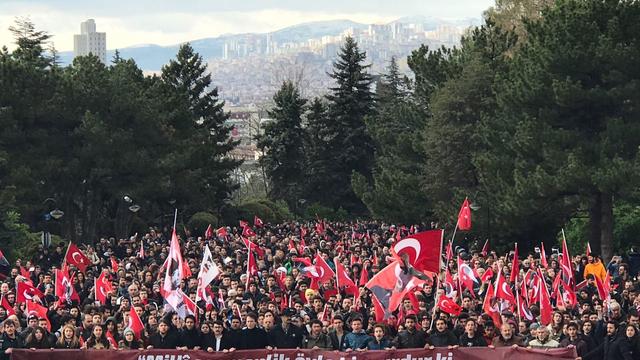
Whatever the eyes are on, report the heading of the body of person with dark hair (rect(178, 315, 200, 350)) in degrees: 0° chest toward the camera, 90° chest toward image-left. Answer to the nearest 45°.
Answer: approximately 0°

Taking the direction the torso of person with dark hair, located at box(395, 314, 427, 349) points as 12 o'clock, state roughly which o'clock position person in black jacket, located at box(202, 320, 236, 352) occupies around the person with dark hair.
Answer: The person in black jacket is roughly at 3 o'clock from the person with dark hair.

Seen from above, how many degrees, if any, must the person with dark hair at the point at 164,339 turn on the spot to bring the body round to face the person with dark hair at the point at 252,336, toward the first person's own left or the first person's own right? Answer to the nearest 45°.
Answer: approximately 90° to the first person's own left

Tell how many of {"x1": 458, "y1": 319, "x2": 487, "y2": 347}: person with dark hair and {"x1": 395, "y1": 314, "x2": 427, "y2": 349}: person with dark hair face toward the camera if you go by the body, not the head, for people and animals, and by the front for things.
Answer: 2

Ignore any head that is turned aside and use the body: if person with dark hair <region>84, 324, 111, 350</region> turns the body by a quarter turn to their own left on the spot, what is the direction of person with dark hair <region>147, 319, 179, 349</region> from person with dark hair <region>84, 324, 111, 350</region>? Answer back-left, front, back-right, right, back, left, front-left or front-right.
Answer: front

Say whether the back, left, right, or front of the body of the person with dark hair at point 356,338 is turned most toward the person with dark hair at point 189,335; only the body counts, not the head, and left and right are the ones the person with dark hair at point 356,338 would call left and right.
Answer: right

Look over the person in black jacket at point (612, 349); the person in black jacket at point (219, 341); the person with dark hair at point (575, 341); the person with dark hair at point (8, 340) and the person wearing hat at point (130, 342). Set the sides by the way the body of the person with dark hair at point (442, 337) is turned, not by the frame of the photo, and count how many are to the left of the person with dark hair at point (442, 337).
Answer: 2

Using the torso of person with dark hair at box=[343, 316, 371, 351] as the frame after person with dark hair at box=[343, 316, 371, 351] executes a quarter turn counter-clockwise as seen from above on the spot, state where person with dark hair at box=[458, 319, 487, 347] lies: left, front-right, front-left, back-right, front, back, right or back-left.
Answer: front

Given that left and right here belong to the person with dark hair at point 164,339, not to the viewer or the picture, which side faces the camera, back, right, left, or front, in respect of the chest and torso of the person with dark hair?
front

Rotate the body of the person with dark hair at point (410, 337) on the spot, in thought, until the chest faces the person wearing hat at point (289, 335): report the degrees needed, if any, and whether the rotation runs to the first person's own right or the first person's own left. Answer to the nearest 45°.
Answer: approximately 90° to the first person's own right

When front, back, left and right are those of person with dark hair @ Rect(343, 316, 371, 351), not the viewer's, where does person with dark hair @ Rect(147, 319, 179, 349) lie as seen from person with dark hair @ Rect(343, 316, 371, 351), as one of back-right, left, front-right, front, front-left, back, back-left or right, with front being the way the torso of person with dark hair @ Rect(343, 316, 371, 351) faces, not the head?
right

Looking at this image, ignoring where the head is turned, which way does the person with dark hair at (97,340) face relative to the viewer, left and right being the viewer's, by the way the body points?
facing the viewer

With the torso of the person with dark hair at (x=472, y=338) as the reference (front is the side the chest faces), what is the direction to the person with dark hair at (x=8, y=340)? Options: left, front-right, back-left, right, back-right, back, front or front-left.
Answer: right

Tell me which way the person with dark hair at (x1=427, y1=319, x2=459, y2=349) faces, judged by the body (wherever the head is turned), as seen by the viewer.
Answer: toward the camera

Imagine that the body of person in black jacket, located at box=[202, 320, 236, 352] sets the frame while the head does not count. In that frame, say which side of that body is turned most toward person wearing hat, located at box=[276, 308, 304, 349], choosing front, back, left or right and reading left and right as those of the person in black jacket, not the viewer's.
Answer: left

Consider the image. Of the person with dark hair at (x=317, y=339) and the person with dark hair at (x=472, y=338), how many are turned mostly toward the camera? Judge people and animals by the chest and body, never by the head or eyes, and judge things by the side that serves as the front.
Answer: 2

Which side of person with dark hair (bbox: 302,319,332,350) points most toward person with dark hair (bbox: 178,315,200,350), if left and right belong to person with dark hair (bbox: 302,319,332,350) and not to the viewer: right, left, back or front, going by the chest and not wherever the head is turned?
right
